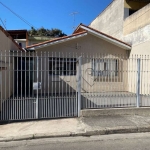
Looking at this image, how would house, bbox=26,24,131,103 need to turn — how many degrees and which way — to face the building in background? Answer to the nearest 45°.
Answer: approximately 135° to its left

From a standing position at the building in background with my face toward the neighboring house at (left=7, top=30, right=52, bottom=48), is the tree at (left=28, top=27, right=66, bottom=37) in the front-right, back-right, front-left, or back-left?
front-right

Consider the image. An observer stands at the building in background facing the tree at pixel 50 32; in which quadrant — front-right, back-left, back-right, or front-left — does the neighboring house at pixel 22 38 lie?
front-left

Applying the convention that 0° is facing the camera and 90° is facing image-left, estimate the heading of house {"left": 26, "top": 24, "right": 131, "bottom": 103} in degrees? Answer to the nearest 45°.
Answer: approximately 0°

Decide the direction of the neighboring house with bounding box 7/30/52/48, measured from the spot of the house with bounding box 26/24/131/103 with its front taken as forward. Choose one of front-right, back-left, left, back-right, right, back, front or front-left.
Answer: back-right

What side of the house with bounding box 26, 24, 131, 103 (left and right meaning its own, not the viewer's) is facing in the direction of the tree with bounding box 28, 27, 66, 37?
back
